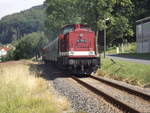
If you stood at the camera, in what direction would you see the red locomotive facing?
facing the viewer and to the right of the viewer
